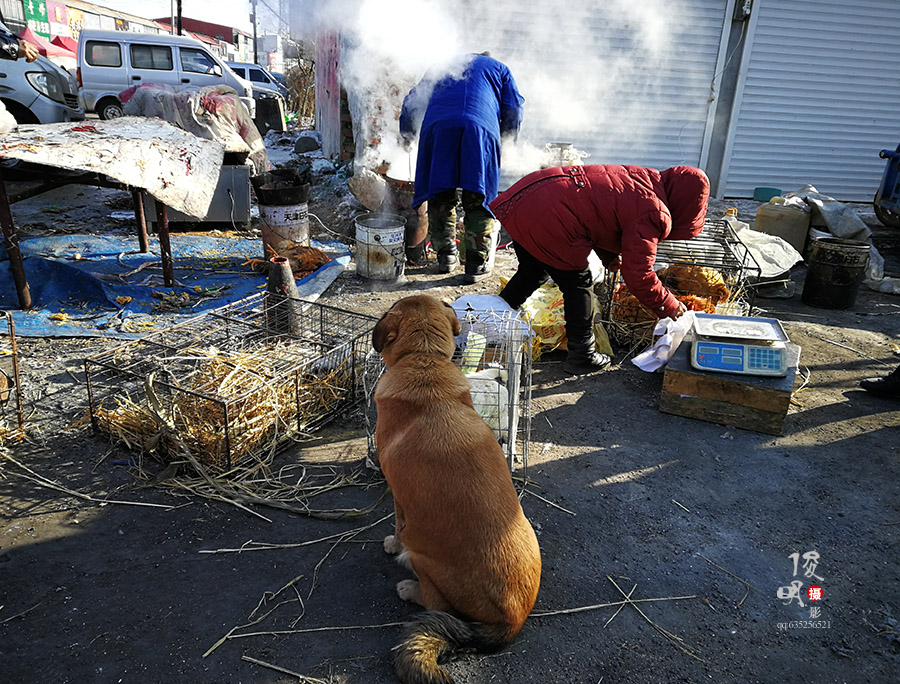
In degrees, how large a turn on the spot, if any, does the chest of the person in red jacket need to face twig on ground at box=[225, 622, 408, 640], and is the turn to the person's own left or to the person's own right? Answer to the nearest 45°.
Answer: approximately 90° to the person's own right

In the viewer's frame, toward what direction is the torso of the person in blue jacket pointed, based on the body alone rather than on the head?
away from the camera

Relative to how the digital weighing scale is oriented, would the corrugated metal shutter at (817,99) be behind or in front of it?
behind

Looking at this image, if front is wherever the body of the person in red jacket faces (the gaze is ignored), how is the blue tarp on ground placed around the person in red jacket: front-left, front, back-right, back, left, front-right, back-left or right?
back

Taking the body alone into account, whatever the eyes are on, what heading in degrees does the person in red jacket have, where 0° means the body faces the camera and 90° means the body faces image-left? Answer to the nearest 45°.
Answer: approximately 270°

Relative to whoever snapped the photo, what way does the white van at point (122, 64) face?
facing to the right of the viewer

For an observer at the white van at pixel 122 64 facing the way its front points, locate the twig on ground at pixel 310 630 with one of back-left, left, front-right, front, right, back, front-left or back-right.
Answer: right

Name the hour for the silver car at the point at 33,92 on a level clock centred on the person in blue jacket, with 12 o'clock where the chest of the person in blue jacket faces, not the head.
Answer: The silver car is roughly at 10 o'clock from the person in blue jacket.

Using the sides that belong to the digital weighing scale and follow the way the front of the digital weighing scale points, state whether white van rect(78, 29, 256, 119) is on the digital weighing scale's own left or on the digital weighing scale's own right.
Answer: on the digital weighing scale's own right

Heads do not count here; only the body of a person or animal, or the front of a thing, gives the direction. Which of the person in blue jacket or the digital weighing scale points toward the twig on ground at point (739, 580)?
the digital weighing scale

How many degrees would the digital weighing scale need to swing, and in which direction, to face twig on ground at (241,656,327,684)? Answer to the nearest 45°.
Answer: approximately 45° to its right

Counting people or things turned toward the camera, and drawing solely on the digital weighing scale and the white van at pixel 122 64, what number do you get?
1

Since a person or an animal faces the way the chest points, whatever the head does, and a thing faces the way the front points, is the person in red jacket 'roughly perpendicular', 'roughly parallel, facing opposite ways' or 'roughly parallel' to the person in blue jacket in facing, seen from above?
roughly perpendicular

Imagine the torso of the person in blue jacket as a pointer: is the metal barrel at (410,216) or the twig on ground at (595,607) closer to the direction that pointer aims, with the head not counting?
the metal barrel

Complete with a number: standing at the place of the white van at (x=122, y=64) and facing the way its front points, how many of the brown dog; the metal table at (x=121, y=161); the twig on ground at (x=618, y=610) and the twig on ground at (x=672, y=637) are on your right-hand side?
4

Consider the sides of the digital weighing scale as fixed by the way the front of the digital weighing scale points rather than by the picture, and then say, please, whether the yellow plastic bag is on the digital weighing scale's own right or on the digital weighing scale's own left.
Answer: on the digital weighing scale's own right
